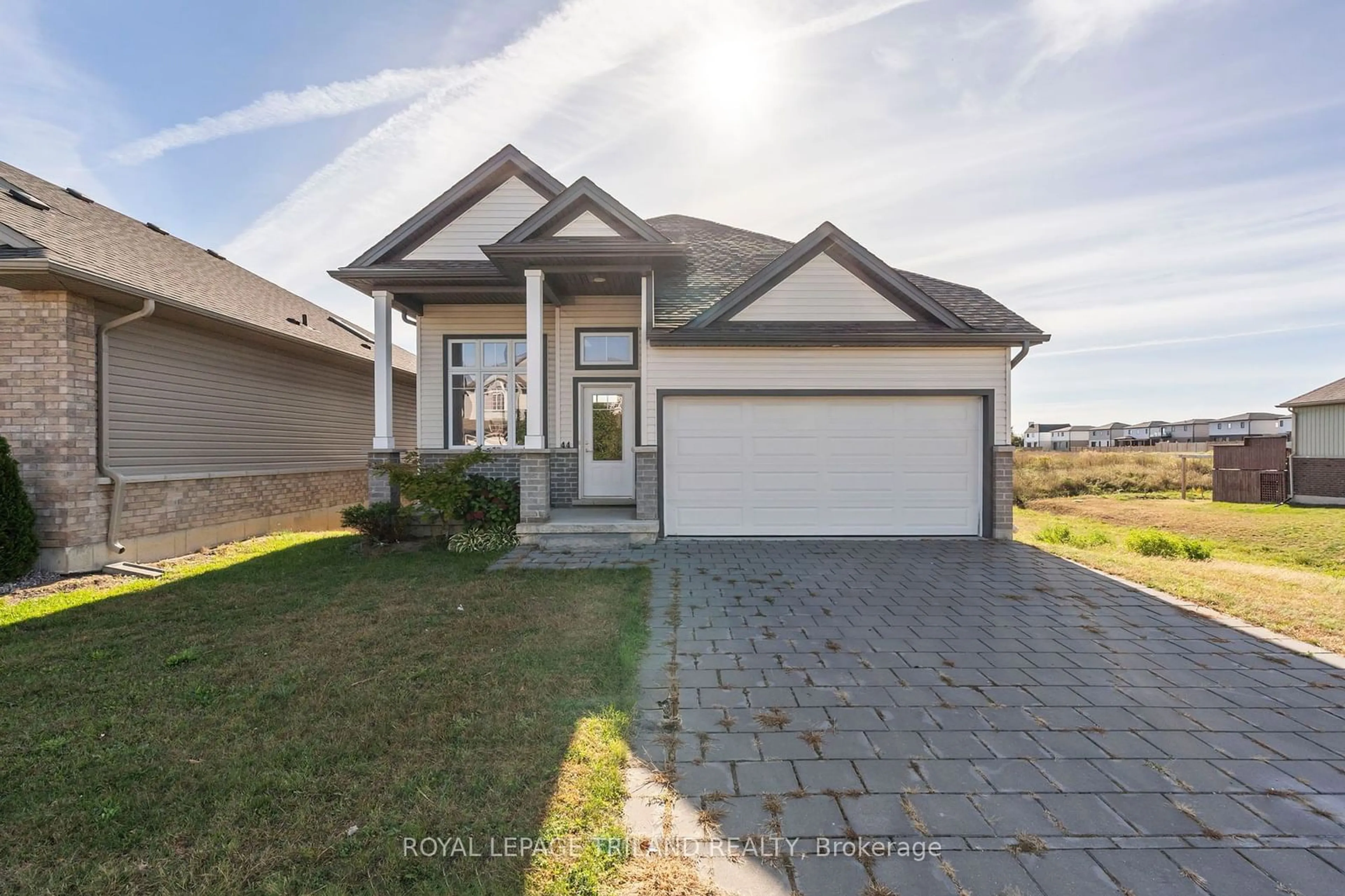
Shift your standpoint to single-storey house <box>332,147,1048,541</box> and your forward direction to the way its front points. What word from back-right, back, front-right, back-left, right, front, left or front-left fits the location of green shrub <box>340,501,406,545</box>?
right

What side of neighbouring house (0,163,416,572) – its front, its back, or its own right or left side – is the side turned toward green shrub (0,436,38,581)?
front

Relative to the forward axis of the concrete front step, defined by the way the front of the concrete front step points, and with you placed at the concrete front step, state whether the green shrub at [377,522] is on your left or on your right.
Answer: on your right

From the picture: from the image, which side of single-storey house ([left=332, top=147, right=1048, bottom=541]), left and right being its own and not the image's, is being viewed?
front

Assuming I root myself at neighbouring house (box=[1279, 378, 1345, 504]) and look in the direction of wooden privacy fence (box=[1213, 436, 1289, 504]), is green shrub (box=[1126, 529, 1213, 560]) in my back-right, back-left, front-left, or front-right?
front-left

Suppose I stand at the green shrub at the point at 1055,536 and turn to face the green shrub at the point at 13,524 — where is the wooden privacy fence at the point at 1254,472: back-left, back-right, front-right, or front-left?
back-right

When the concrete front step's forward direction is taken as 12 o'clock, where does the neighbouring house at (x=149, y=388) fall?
The neighbouring house is roughly at 3 o'clock from the concrete front step.

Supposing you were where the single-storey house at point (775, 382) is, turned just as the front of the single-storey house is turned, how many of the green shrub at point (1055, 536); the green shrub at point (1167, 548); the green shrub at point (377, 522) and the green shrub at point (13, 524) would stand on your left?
2

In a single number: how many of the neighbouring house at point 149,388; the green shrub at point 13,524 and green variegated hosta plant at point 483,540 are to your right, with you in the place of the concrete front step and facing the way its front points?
3

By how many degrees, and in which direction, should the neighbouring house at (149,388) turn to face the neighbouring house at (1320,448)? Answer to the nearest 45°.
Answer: approximately 135° to its left

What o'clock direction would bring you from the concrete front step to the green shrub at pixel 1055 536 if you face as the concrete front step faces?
The green shrub is roughly at 9 o'clock from the concrete front step.

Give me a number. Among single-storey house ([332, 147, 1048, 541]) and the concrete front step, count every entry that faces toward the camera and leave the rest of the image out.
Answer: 2

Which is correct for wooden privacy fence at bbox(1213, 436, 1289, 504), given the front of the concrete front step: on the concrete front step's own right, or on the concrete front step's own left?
on the concrete front step's own left

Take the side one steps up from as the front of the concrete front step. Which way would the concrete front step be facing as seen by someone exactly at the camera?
facing the viewer

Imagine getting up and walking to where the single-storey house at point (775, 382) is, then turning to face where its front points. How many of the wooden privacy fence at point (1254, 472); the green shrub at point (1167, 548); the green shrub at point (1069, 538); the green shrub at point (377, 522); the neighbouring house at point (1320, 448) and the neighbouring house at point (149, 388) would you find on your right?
2

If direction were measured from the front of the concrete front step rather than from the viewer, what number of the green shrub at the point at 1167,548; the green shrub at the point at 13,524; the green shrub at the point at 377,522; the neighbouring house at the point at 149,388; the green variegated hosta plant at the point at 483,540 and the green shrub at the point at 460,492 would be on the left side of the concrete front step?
1
